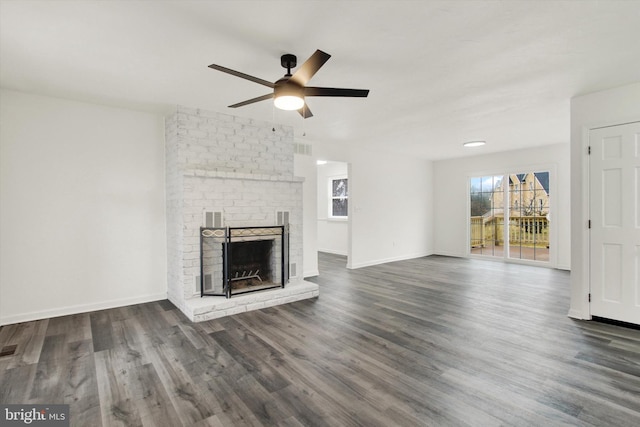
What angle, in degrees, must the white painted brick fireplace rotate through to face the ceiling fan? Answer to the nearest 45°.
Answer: approximately 45° to its right

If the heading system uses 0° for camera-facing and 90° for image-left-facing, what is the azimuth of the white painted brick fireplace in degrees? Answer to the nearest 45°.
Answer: approximately 315°

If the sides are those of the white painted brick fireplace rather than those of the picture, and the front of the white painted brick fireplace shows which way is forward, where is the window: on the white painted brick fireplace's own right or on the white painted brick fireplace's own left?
on the white painted brick fireplace's own left

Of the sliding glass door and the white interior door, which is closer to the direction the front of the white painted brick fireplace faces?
the white interior door

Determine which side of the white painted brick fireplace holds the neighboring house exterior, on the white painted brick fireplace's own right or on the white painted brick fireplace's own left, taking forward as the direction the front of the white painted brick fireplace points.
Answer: on the white painted brick fireplace's own left
